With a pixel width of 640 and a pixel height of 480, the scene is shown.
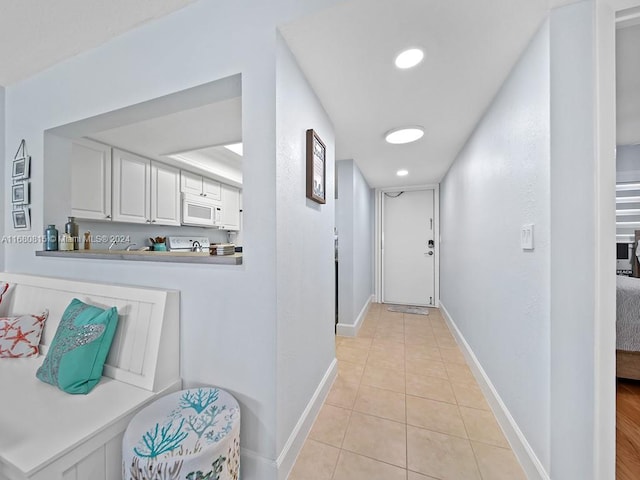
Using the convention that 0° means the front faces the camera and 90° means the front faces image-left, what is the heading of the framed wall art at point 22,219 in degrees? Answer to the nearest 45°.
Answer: approximately 45°

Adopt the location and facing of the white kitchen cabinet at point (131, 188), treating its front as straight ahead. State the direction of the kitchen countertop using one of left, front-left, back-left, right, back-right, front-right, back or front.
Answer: front-right

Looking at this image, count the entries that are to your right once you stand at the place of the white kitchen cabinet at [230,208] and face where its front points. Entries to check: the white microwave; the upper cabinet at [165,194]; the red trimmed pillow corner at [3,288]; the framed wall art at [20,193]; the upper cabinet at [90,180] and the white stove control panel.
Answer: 6

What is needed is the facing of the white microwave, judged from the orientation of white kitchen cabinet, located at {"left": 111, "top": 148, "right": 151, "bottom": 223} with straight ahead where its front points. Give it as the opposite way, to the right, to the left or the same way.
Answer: the same way

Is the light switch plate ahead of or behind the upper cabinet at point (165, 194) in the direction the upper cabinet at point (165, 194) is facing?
ahead

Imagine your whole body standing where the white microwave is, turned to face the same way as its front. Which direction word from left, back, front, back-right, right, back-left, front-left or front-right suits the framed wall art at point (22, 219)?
right

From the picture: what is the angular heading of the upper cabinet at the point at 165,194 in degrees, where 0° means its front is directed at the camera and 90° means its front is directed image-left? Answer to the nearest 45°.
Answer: approximately 315°

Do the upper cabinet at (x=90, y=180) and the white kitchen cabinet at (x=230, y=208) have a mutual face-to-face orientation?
no

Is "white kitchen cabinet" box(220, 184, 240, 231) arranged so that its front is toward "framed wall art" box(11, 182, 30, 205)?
no

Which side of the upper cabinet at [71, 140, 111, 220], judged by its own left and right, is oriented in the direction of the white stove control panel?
left

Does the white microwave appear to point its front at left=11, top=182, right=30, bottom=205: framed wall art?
no

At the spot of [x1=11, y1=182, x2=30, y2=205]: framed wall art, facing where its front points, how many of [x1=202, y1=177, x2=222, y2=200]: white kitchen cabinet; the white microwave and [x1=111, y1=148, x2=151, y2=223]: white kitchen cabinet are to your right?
0

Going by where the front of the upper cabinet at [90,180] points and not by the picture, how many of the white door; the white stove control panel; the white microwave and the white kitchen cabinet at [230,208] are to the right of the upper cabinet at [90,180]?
0

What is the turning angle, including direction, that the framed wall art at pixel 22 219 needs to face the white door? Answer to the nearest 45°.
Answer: approximately 135° to its left

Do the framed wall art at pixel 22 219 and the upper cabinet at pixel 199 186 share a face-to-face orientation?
no

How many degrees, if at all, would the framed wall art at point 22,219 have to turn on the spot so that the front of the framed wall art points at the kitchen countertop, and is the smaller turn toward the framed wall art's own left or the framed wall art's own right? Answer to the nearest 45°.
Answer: approximately 45° to the framed wall art's own left

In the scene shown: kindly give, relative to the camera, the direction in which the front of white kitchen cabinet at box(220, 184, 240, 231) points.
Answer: facing the viewer and to the right of the viewer

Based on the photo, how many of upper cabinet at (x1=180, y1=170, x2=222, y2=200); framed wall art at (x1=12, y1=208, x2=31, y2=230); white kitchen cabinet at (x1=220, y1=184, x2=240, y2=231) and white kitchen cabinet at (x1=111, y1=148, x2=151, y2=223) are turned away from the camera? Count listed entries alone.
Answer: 0

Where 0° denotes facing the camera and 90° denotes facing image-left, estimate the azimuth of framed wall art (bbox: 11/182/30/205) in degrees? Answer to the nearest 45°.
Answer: approximately 45°

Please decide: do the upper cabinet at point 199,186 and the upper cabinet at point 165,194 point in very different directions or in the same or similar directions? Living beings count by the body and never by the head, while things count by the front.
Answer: same or similar directions

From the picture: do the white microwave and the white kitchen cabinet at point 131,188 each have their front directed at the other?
no

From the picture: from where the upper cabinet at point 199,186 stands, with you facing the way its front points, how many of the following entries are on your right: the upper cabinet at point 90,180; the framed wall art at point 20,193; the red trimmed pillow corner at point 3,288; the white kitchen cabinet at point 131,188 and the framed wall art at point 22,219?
5
